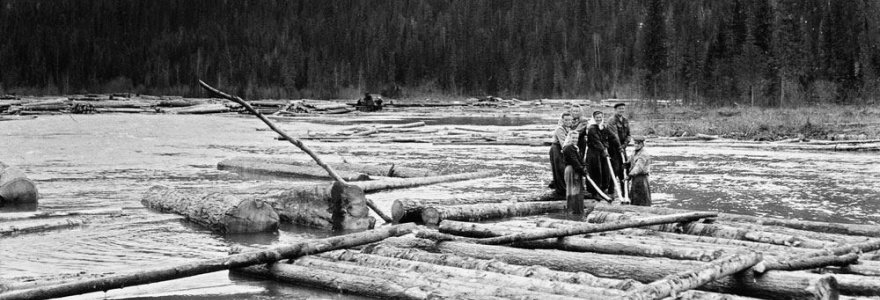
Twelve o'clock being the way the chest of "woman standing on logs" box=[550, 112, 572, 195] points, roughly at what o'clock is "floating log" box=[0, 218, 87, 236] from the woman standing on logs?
The floating log is roughly at 4 o'clock from the woman standing on logs.

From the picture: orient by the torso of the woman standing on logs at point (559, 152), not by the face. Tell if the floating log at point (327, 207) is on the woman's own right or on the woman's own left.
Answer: on the woman's own right

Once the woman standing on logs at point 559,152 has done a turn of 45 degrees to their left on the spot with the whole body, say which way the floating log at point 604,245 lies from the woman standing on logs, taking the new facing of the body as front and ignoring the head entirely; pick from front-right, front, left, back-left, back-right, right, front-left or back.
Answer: right

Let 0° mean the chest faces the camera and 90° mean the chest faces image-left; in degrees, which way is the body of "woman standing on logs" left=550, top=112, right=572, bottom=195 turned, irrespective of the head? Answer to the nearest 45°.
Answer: approximately 315°

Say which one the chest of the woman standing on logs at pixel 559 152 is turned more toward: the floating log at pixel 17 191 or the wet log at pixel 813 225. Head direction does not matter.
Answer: the wet log

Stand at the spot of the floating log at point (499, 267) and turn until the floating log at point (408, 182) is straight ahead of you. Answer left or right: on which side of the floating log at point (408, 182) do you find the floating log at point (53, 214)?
left

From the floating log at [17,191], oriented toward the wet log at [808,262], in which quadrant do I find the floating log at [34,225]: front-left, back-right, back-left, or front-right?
front-right

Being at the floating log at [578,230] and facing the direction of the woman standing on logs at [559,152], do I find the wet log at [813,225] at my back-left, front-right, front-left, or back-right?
front-right
